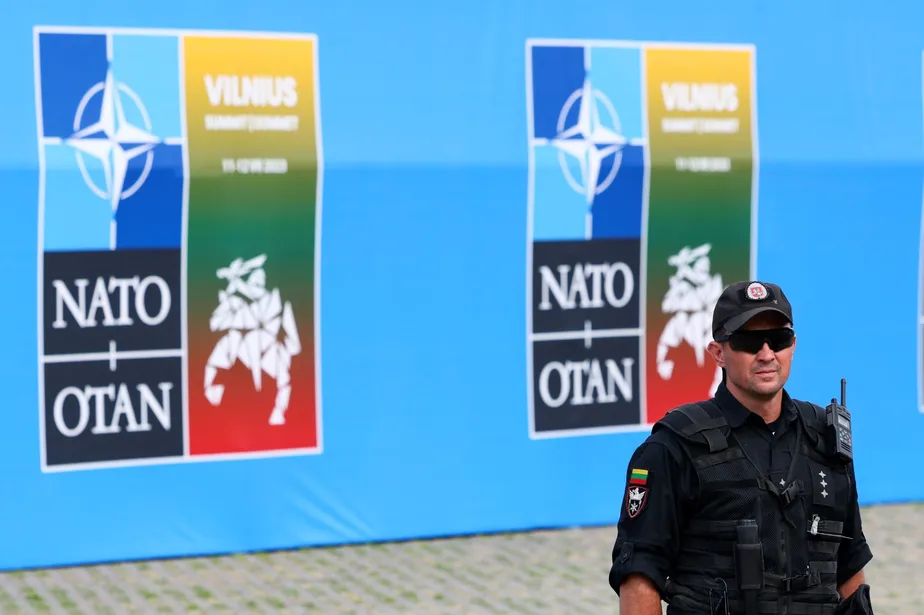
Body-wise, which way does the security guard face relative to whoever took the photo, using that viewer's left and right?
facing the viewer and to the right of the viewer
